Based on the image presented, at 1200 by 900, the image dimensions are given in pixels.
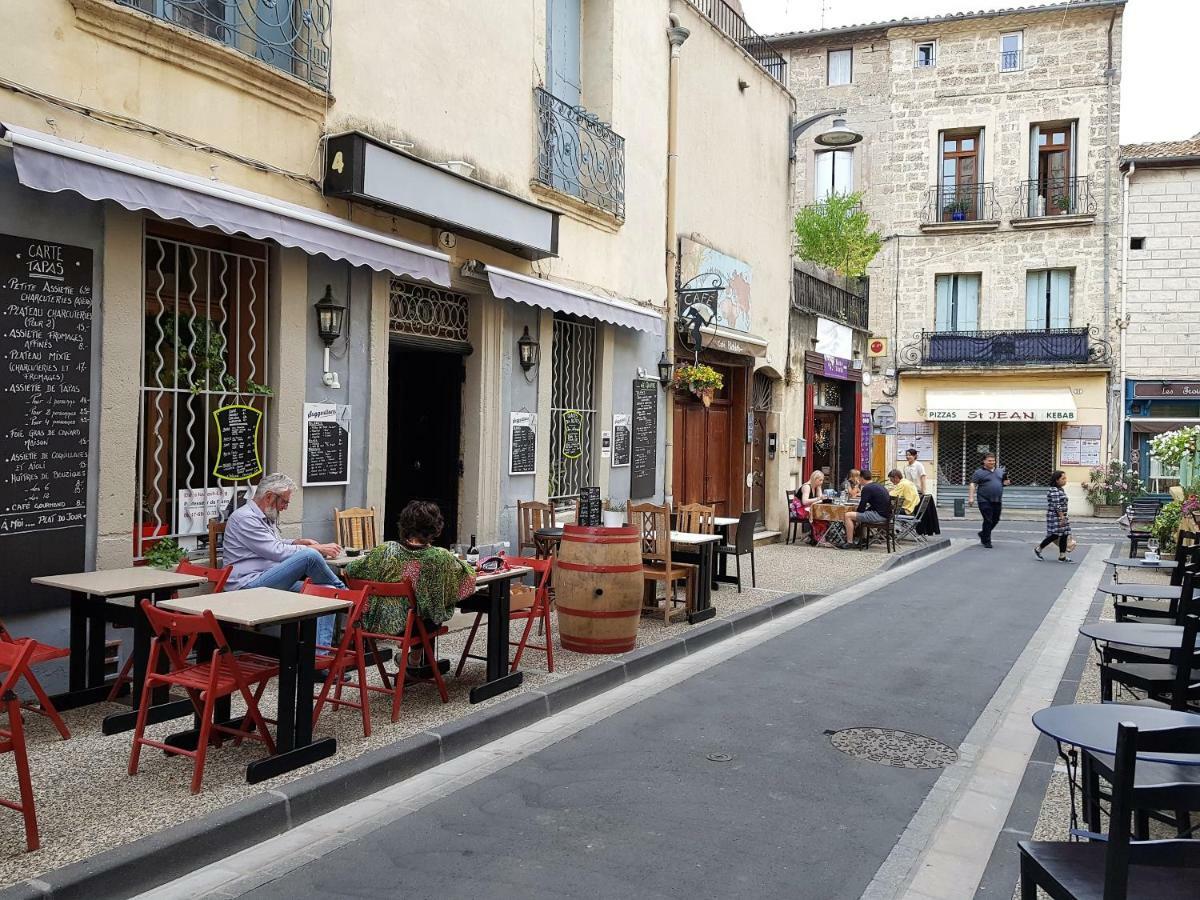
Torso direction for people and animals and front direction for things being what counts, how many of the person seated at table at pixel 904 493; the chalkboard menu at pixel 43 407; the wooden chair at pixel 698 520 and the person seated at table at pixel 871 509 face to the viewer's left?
2

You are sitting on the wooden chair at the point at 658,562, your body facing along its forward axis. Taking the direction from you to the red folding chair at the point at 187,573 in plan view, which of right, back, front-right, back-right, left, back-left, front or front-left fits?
back

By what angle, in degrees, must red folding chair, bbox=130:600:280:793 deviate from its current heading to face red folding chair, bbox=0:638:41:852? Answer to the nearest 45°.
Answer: approximately 180°

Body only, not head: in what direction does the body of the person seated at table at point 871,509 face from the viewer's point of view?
to the viewer's left

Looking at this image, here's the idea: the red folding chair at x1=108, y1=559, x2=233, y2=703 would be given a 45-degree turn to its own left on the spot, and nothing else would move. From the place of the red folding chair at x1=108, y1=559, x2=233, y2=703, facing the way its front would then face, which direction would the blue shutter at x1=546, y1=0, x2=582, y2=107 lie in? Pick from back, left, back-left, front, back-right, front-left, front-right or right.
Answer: back-left

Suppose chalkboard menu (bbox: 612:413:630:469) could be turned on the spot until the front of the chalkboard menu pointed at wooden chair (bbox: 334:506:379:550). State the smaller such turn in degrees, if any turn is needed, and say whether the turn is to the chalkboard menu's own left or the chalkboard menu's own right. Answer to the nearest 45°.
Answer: approximately 90° to the chalkboard menu's own right

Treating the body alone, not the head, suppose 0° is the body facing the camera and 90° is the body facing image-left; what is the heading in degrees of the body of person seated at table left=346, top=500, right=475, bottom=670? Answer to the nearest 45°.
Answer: approximately 180°

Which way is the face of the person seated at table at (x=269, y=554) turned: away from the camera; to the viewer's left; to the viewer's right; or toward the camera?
to the viewer's right

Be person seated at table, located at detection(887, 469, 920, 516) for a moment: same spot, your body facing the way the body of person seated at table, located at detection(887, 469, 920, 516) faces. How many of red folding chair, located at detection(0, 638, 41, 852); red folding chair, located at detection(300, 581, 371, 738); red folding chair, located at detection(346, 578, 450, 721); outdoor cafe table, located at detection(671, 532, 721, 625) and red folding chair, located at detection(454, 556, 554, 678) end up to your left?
5

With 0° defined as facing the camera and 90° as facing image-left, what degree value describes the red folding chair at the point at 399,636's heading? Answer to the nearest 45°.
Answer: approximately 225°

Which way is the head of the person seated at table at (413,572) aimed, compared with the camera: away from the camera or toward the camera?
away from the camera

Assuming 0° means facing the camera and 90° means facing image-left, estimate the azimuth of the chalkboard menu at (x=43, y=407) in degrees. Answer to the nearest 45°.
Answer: approximately 315°
